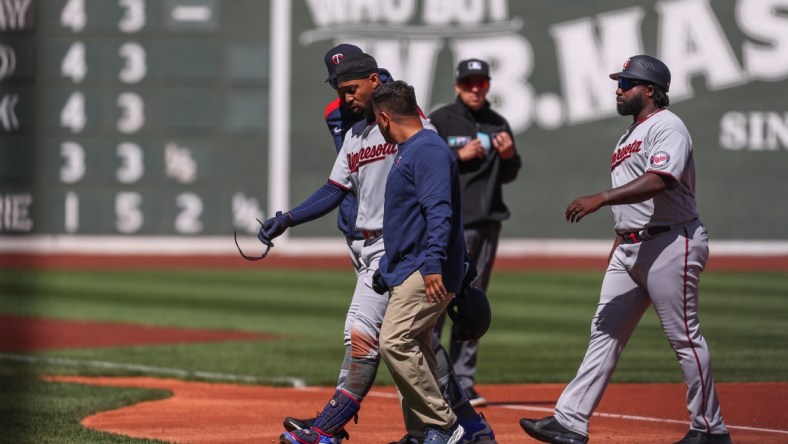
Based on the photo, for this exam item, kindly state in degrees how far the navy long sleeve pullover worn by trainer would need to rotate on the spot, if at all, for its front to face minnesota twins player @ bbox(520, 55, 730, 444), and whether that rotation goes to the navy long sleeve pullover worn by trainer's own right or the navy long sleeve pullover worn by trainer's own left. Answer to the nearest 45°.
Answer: approximately 180°

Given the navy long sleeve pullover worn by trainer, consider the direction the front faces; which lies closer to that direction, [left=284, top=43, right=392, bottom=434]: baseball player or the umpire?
the baseball player

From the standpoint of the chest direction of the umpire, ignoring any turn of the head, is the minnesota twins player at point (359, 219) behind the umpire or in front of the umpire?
in front

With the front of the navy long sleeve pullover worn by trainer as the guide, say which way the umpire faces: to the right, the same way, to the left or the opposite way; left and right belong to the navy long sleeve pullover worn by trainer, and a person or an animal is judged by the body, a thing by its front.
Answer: to the left

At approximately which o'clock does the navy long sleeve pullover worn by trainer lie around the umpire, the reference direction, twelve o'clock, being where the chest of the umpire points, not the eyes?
The navy long sleeve pullover worn by trainer is roughly at 12 o'clock from the umpire.

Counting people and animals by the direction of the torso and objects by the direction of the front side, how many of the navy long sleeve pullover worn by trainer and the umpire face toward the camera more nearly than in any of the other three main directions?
1

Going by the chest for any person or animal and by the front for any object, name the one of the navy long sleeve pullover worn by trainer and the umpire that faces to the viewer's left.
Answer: the navy long sleeve pullover worn by trainer

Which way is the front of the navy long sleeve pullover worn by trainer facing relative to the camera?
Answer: to the viewer's left

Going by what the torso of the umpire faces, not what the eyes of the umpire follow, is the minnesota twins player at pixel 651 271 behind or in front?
in front

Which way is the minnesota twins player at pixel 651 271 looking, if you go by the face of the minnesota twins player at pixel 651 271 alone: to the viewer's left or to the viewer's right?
to the viewer's left

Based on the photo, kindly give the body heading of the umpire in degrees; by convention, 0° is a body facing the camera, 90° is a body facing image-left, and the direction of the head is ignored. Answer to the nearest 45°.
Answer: approximately 0°

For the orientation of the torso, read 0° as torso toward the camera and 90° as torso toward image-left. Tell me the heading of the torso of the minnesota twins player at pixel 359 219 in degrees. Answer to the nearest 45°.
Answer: approximately 45°
